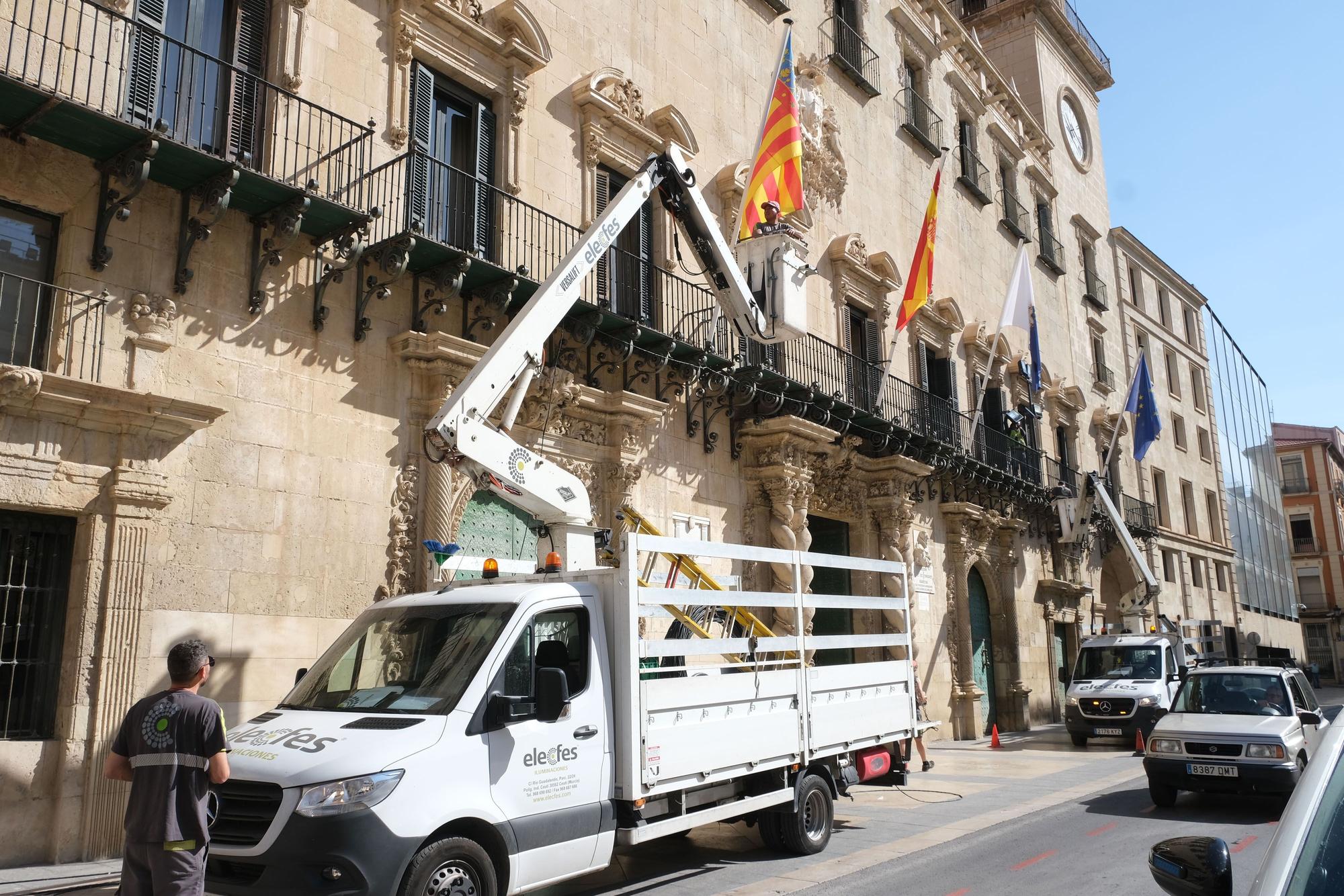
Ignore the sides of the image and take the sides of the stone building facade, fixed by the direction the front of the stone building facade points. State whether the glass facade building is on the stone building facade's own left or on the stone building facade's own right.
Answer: on the stone building facade's own left

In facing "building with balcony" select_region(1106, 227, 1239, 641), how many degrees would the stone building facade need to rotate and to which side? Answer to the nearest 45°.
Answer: approximately 90° to its left

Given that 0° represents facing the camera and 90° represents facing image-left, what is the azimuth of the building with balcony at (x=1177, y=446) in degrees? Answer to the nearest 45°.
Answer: approximately 315°

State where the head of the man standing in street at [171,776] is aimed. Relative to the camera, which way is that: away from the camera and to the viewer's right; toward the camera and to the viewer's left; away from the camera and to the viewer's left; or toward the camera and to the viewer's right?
away from the camera and to the viewer's right

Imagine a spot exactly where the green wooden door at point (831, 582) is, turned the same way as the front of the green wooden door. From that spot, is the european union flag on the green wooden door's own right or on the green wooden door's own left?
on the green wooden door's own left

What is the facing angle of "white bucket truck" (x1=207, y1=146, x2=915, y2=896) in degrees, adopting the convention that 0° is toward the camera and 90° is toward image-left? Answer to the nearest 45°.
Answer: approximately 45°

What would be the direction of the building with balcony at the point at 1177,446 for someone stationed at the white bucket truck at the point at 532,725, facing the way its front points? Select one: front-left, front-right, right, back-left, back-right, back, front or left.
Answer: back

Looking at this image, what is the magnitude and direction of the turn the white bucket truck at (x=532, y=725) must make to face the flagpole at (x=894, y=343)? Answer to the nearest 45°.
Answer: approximately 180°
